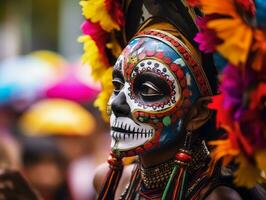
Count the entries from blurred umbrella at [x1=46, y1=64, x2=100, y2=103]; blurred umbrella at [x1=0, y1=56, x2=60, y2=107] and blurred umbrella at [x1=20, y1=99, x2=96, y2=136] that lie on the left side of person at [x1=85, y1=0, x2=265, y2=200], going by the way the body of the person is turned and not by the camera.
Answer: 0

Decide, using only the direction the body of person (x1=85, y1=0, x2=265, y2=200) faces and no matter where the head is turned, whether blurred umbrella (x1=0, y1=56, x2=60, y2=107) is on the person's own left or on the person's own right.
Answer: on the person's own right

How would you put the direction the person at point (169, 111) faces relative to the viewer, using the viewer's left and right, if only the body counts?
facing the viewer and to the left of the viewer

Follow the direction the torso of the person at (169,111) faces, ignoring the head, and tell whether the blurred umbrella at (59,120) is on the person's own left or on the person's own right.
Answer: on the person's own right

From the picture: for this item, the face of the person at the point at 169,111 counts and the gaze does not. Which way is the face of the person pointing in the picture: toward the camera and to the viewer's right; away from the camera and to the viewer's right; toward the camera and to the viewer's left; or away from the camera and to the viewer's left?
toward the camera and to the viewer's left

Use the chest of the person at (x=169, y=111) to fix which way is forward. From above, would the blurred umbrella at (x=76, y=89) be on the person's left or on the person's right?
on the person's right
